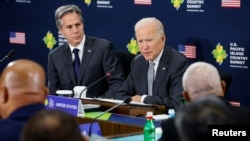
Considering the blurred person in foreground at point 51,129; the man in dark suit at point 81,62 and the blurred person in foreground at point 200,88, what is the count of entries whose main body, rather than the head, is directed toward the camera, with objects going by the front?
1

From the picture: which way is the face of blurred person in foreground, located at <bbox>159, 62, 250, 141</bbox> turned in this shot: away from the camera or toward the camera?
away from the camera

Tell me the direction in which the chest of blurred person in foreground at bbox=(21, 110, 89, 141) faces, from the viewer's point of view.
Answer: away from the camera

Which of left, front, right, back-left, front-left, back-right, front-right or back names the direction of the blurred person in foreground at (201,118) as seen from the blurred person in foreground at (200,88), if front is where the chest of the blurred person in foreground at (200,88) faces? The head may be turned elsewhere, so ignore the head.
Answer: back

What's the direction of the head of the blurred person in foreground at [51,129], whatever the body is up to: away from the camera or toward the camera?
away from the camera

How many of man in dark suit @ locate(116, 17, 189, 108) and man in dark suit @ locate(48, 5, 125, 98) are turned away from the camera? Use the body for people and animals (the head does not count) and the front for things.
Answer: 0

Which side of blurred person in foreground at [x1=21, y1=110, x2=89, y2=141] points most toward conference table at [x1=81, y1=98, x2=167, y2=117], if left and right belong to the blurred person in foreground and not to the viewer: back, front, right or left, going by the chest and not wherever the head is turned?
front

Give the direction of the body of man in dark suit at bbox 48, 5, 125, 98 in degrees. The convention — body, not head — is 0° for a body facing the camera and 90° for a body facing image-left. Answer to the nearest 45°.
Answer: approximately 0°

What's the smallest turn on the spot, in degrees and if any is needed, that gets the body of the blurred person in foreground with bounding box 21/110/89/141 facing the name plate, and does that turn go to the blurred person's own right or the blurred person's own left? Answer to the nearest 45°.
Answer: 0° — they already face it

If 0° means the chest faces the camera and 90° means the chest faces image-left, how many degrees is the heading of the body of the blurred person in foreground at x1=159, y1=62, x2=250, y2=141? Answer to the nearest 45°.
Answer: approximately 180°

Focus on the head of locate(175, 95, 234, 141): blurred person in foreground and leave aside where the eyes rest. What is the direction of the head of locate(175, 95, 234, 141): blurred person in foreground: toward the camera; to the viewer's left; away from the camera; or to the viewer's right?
away from the camera

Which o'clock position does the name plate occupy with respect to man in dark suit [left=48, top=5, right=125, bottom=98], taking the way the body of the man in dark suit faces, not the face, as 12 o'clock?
The name plate is roughly at 12 o'clock from the man in dark suit.

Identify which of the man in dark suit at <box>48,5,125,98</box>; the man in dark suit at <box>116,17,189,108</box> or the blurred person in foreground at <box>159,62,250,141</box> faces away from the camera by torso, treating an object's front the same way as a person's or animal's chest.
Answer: the blurred person in foreground

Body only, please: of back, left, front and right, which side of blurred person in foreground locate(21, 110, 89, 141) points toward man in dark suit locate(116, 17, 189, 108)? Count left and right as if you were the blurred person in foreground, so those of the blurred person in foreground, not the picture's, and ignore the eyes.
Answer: front
